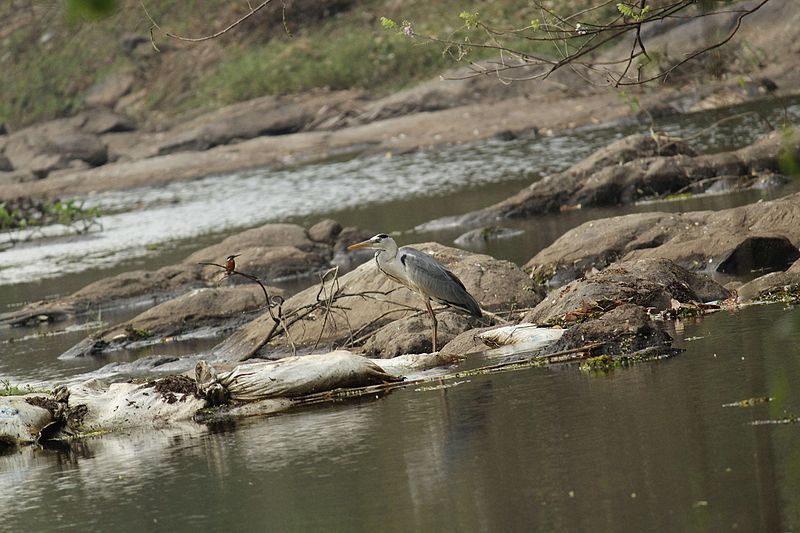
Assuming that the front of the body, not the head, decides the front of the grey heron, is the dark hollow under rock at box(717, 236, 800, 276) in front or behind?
behind

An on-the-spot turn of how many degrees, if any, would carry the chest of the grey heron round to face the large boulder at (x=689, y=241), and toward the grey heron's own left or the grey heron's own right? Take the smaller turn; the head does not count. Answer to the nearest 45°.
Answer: approximately 135° to the grey heron's own right

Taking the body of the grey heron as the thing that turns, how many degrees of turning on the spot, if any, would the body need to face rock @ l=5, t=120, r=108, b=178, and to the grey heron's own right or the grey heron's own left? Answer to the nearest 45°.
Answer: approximately 90° to the grey heron's own right

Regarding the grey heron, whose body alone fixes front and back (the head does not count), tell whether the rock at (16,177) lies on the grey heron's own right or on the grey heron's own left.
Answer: on the grey heron's own right

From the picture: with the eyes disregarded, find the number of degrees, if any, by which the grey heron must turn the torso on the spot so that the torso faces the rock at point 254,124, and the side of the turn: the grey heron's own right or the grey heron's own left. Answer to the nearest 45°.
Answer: approximately 90° to the grey heron's own right

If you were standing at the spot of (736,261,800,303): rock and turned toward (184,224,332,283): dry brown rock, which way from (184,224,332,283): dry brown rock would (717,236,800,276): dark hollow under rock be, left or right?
right

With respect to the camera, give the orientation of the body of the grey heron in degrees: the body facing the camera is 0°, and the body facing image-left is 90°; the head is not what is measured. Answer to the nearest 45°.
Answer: approximately 90°

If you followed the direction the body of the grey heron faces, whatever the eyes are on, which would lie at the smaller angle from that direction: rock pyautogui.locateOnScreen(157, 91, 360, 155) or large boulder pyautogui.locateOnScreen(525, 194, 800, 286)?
the rock

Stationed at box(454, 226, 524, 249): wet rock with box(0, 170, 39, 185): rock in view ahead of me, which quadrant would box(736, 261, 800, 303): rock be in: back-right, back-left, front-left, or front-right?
back-left

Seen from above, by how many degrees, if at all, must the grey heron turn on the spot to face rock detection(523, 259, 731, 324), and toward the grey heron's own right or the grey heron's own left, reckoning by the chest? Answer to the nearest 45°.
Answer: approximately 180°

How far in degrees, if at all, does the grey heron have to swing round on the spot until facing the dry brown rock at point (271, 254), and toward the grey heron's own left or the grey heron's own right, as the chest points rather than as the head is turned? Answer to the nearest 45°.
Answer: approximately 90° to the grey heron's own right

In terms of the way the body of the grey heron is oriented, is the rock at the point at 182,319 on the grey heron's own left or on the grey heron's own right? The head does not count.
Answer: on the grey heron's own right
